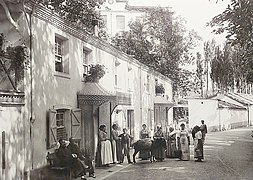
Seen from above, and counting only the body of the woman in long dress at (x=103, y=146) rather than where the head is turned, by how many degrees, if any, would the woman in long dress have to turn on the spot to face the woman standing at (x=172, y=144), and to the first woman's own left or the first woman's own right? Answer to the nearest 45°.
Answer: approximately 90° to the first woman's own left

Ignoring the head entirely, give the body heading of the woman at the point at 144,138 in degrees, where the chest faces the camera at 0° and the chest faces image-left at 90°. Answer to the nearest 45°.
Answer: approximately 0°

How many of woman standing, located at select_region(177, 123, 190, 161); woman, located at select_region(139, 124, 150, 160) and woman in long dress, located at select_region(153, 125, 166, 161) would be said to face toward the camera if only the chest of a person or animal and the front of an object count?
3

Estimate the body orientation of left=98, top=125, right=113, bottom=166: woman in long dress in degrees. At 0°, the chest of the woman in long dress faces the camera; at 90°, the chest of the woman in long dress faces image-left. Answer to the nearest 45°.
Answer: approximately 315°

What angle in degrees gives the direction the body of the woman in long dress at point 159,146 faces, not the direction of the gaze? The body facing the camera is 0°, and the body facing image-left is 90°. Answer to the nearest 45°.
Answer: approximately 0°

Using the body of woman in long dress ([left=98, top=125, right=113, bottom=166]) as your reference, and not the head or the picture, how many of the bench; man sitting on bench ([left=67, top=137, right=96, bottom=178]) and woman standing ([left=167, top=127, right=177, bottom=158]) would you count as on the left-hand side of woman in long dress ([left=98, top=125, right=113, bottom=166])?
1

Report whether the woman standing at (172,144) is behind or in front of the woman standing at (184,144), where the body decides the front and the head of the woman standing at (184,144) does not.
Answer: behind

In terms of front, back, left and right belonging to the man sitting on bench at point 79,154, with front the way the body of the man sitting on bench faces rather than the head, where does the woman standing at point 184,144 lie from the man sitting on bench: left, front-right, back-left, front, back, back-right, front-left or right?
front-left

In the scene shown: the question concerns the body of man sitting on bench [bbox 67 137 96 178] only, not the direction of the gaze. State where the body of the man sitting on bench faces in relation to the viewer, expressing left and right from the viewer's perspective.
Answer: facing to the right of the viewer
